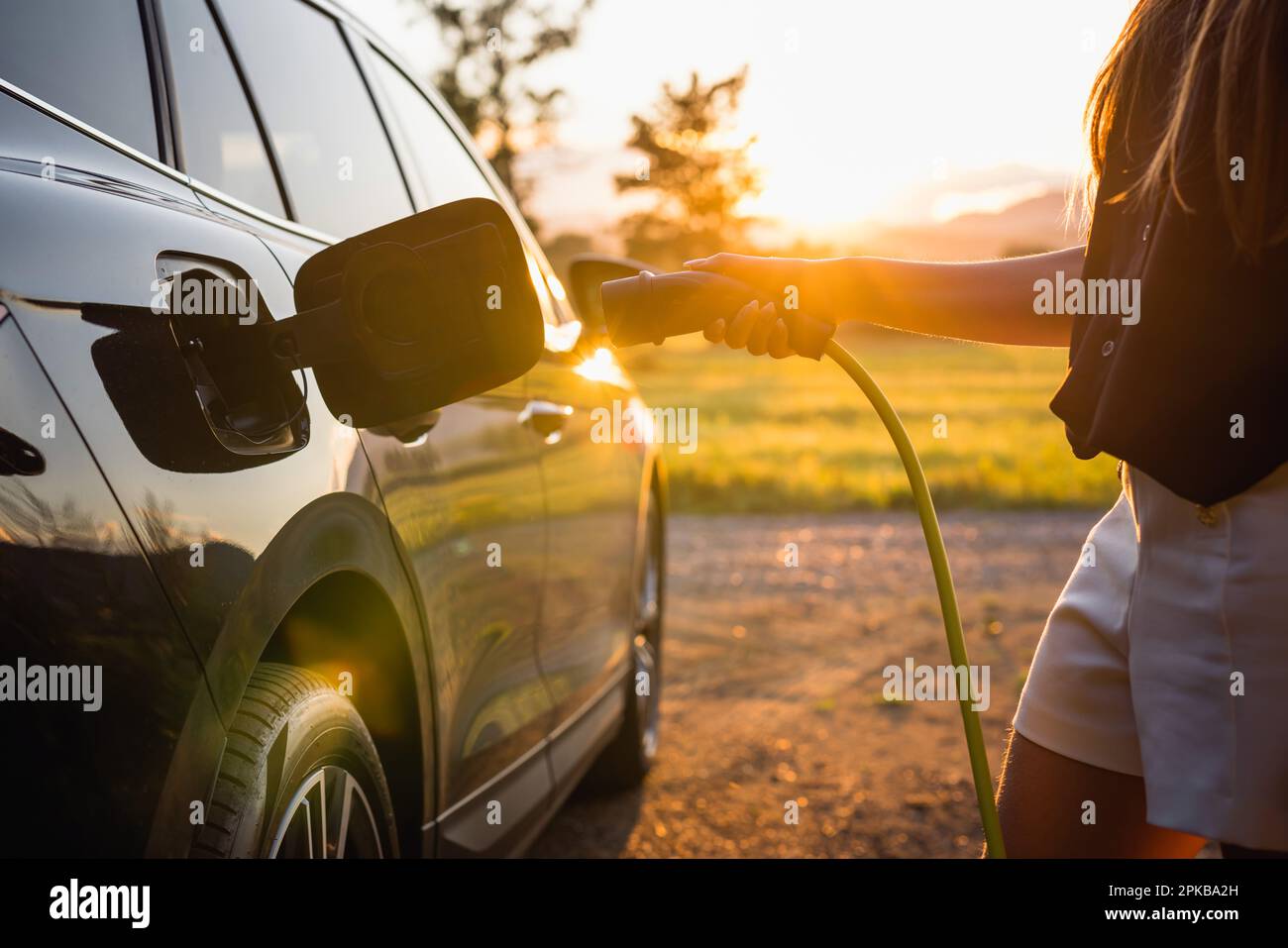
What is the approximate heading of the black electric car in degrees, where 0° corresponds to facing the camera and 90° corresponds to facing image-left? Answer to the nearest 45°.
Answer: approximately 225°

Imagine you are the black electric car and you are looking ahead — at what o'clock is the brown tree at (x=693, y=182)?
The brown tree is roughly at 11 o'clock from the black electric car.
